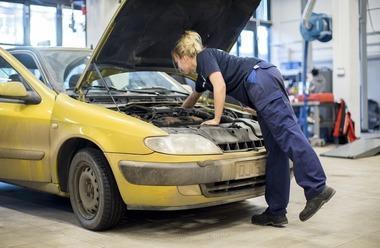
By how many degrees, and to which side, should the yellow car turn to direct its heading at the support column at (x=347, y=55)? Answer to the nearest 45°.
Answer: approximately 90° to its left

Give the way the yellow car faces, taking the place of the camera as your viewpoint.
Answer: facing the viewer and to the right of the viewer

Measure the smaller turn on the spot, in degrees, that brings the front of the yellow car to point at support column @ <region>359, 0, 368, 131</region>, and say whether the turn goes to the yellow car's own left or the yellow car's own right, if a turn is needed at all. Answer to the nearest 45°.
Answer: approximately 90° to the yellow car's own left
